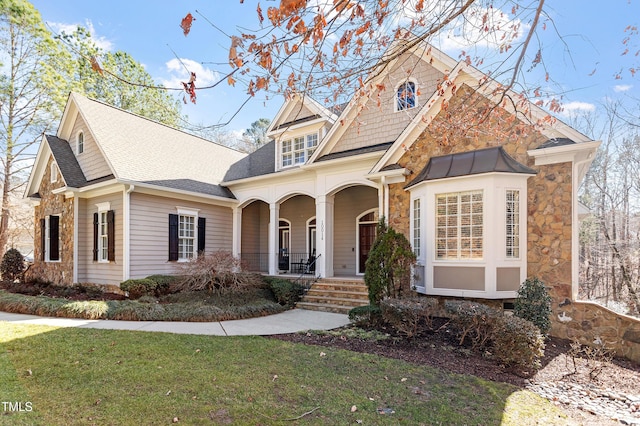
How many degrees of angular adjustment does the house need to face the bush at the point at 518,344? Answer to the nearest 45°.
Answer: approximately 45° to its left

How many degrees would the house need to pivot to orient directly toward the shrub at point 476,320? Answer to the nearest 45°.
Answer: approximately 45° to its left

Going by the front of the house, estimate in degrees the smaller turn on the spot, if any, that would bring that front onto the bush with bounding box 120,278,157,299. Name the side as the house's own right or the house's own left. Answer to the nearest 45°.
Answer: approximately 45° to the house's own right

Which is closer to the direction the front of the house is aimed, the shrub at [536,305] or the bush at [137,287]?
the bush

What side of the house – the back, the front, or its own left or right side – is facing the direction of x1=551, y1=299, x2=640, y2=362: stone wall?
left

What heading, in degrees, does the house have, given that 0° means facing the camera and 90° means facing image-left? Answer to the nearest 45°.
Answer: approximately 45°

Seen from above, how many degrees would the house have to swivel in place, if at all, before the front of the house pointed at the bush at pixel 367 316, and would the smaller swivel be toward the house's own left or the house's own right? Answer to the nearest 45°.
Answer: approximately 45° to the house's own left

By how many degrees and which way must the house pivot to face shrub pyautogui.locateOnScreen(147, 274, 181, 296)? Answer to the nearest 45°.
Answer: approximately 45° to its right
